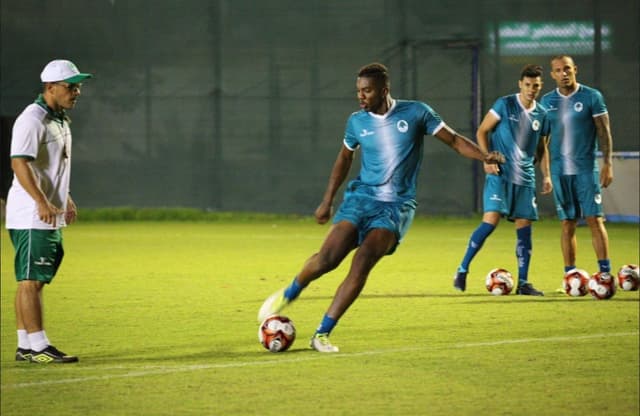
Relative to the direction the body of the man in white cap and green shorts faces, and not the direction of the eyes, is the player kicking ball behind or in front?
in front

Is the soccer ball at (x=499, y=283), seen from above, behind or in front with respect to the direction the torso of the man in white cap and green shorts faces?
in front

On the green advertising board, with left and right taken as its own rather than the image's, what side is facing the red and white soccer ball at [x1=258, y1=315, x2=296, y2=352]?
front

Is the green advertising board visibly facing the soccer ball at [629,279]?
yes

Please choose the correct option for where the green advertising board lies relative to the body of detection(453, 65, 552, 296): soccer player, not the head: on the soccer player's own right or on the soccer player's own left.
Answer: on the soccer player's own left

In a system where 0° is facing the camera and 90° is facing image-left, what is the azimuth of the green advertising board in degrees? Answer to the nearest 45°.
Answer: approximately 0°

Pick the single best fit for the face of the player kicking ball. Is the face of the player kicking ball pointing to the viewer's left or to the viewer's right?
to the viewer's left

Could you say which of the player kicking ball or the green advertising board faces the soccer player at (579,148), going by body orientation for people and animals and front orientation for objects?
the green advertising board

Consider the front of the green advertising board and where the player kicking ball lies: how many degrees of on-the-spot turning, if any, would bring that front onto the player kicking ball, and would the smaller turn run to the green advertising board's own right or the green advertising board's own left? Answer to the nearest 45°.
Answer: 0° — it already faces them
